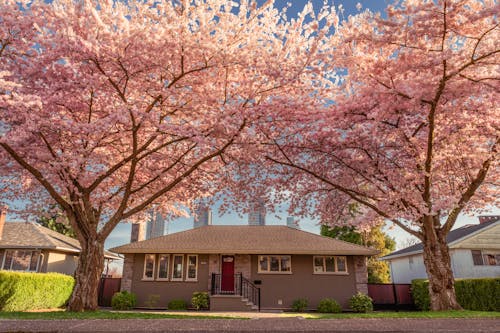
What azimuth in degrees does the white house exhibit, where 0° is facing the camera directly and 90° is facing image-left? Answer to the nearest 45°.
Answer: approximately 0°

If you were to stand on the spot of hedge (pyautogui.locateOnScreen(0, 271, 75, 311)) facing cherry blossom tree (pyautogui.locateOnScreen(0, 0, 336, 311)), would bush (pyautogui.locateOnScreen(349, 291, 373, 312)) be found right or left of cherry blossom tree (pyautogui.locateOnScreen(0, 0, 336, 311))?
left

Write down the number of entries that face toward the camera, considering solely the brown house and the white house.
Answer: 2

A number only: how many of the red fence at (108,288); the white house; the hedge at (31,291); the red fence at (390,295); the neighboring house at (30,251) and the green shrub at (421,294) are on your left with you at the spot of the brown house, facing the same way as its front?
3

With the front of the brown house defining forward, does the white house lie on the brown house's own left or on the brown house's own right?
on the brown house's own left

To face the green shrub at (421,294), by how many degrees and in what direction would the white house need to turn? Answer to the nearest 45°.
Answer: approximately 45° to its right

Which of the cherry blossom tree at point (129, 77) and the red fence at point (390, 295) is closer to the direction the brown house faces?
the cherry blossom tree

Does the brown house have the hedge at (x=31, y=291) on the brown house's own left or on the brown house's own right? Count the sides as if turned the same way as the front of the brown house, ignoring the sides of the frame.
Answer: on the brown house's own right

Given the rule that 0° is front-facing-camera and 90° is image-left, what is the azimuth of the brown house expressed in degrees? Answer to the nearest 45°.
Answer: approximately 0°

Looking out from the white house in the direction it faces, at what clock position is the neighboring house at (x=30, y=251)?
The neighboring house is roughly at 2 o'clock from the white house.

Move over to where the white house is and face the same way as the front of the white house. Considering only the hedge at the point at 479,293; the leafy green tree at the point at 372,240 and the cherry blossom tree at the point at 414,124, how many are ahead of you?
2

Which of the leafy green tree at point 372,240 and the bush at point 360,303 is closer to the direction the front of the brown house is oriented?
the bush
